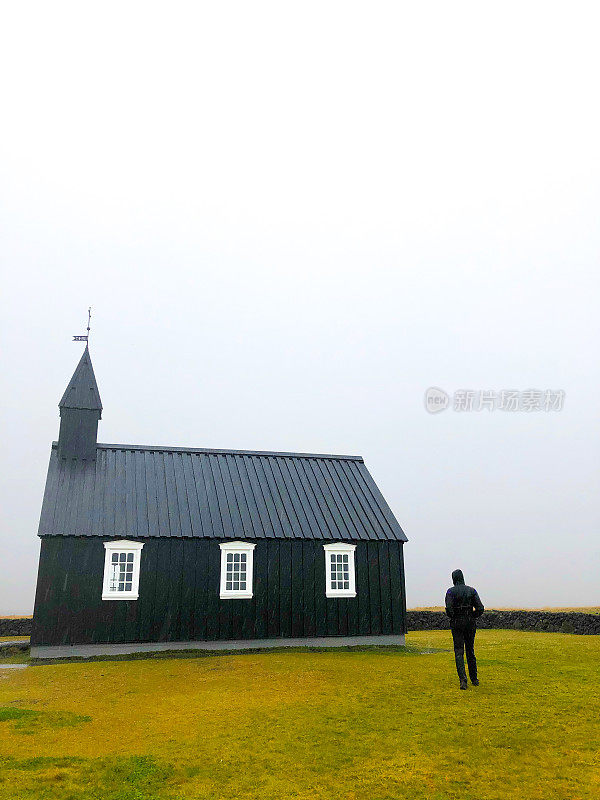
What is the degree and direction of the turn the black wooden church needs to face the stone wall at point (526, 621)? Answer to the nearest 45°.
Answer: approximately 135° to its right

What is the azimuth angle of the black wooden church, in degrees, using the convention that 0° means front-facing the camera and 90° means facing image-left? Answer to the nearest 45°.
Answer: approximately 90°

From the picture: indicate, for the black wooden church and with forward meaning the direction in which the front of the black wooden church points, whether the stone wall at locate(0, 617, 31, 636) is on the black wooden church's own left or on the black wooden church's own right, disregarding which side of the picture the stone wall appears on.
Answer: on the black wooden church's own right

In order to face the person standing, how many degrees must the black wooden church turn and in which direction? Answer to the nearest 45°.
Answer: approximately 135° to its left
